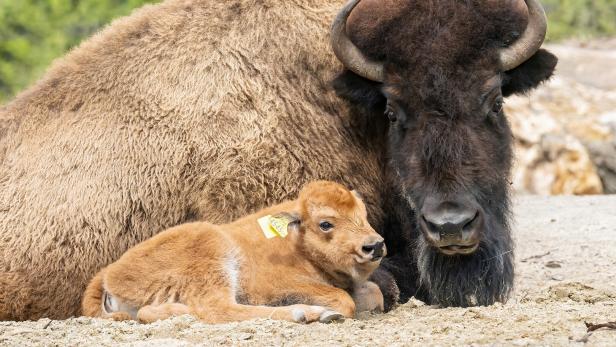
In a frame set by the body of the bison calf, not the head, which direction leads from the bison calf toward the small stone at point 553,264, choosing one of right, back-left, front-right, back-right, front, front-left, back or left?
front-left

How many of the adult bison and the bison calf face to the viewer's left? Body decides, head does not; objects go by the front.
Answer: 0

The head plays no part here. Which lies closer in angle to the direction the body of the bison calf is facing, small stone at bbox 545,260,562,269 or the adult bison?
the small stone

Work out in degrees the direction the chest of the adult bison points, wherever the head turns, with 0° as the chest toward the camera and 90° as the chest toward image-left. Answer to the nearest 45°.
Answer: approximately 315°

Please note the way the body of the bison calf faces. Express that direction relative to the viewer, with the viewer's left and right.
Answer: facing to the right of the viewer
